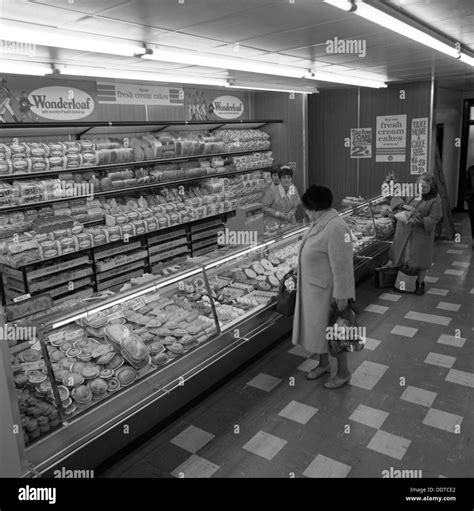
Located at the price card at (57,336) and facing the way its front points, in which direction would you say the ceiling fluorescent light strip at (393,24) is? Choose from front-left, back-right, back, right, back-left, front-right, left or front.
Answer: front-left

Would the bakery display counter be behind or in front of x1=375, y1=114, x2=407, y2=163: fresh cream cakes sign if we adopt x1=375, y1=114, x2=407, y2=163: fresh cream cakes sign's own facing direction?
in front

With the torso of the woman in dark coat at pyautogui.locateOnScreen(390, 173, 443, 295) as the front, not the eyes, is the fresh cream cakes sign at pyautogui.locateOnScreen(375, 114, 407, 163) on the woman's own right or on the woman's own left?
on the woman's own right

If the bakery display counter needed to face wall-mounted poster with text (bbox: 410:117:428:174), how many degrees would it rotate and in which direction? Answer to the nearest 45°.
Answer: approximately 90° to its left

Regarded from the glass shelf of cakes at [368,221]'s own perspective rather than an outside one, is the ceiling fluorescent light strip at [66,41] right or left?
on its right

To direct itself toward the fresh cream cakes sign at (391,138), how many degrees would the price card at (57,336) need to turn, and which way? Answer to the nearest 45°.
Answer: approximately 90° to its left

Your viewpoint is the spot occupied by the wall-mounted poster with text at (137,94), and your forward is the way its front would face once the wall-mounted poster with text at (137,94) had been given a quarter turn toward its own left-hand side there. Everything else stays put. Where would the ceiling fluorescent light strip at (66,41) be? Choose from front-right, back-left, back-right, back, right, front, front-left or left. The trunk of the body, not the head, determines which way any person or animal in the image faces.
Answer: back-right

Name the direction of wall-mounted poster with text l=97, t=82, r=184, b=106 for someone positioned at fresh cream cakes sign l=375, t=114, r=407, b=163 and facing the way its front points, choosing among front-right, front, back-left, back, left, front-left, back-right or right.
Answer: front-right

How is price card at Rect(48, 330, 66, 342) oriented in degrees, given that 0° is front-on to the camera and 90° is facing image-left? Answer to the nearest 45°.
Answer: approximately 315°

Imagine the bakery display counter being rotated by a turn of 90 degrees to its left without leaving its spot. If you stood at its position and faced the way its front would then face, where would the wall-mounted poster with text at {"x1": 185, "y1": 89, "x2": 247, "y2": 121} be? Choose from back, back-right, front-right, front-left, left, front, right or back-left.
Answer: front-left

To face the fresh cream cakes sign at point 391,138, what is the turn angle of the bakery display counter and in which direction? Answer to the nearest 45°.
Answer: approximately 90° to its left

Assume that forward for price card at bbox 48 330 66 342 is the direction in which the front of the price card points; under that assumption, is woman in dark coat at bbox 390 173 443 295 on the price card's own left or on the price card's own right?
on the price card's own left

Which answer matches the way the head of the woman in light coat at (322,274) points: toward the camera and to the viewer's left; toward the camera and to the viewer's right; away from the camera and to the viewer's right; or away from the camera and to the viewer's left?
away from the camera and to the viewer's left
